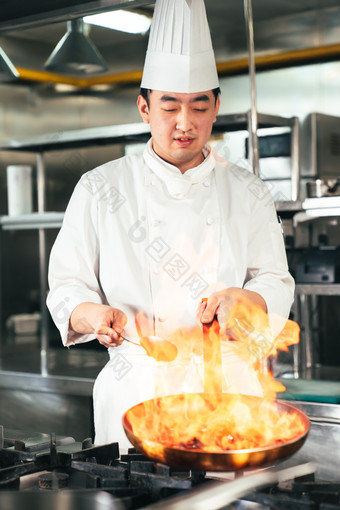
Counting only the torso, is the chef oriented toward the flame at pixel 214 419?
yes

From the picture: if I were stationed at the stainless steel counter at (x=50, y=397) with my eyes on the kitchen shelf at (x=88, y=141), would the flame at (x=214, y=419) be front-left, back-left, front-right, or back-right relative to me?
back-right

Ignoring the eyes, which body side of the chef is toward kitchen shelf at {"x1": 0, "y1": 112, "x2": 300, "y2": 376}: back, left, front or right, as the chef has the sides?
back

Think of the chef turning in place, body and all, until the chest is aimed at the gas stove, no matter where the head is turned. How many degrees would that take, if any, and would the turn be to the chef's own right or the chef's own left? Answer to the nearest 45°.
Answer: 0° — they already face it

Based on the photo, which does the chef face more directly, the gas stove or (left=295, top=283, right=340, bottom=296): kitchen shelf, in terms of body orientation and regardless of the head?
the gas stove

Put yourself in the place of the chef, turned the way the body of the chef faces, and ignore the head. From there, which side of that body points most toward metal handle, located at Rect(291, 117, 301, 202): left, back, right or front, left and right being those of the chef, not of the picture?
back

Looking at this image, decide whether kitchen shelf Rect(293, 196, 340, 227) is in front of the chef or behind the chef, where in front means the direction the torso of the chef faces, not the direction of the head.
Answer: behind

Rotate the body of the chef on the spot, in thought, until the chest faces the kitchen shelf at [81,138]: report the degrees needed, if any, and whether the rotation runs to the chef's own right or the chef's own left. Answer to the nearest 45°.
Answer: approximately 180°

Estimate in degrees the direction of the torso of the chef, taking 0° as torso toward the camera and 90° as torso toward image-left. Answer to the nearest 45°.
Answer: approximately 0°

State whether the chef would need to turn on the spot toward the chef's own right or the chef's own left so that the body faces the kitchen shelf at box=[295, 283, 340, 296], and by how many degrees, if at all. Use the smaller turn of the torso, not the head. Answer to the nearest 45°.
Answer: approximately 135° to the chef's own left

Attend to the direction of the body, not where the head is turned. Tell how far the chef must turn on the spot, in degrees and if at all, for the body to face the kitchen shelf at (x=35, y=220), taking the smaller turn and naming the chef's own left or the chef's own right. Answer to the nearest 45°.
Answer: approximately 180°
